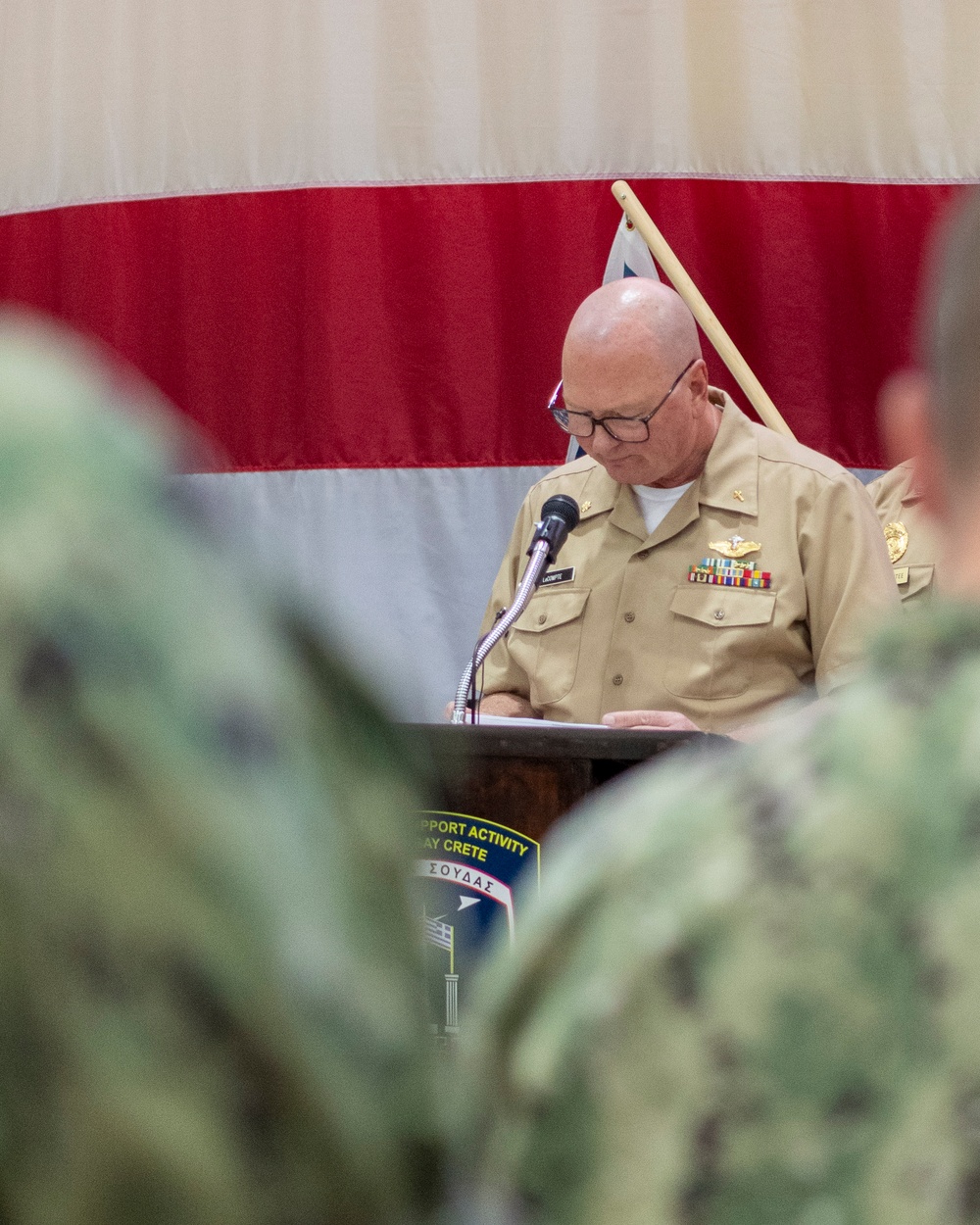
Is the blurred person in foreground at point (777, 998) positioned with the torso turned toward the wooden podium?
yes

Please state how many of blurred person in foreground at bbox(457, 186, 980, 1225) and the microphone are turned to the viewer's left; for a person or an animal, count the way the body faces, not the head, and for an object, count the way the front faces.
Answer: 0

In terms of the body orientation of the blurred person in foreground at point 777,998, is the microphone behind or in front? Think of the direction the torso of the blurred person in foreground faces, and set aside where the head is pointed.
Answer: in front

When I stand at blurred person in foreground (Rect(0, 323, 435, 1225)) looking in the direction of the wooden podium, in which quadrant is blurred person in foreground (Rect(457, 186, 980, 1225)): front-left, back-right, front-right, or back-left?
front-right

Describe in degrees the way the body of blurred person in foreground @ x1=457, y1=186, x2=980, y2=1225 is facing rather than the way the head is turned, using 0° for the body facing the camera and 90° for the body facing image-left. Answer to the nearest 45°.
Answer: approximately 180°

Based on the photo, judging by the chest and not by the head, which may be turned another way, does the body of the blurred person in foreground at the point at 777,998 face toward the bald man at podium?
yes

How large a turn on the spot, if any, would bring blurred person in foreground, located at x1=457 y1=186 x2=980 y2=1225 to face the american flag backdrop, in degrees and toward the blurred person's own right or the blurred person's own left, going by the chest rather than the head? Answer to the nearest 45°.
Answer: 0° — they already face it

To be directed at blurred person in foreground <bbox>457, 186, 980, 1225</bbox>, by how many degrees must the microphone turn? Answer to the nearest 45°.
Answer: approximately 135° to its right

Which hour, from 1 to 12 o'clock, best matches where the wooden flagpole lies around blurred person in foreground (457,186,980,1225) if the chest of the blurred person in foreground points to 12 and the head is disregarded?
The wooden flagpole is roughly at 12 o'clock from the blurred person in foreground.

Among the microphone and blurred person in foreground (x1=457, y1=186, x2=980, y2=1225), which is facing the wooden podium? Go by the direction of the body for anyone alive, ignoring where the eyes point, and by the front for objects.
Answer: the blurred person in foreground

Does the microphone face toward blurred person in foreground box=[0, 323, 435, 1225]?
no

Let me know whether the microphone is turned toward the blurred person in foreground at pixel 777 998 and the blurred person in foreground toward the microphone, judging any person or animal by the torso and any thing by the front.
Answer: no

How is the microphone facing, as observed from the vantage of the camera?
facing away from the viewer and to the right of the viewer
